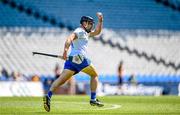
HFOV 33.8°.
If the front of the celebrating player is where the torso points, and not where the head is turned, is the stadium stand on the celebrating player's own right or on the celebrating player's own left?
on the celebrating player's own left
